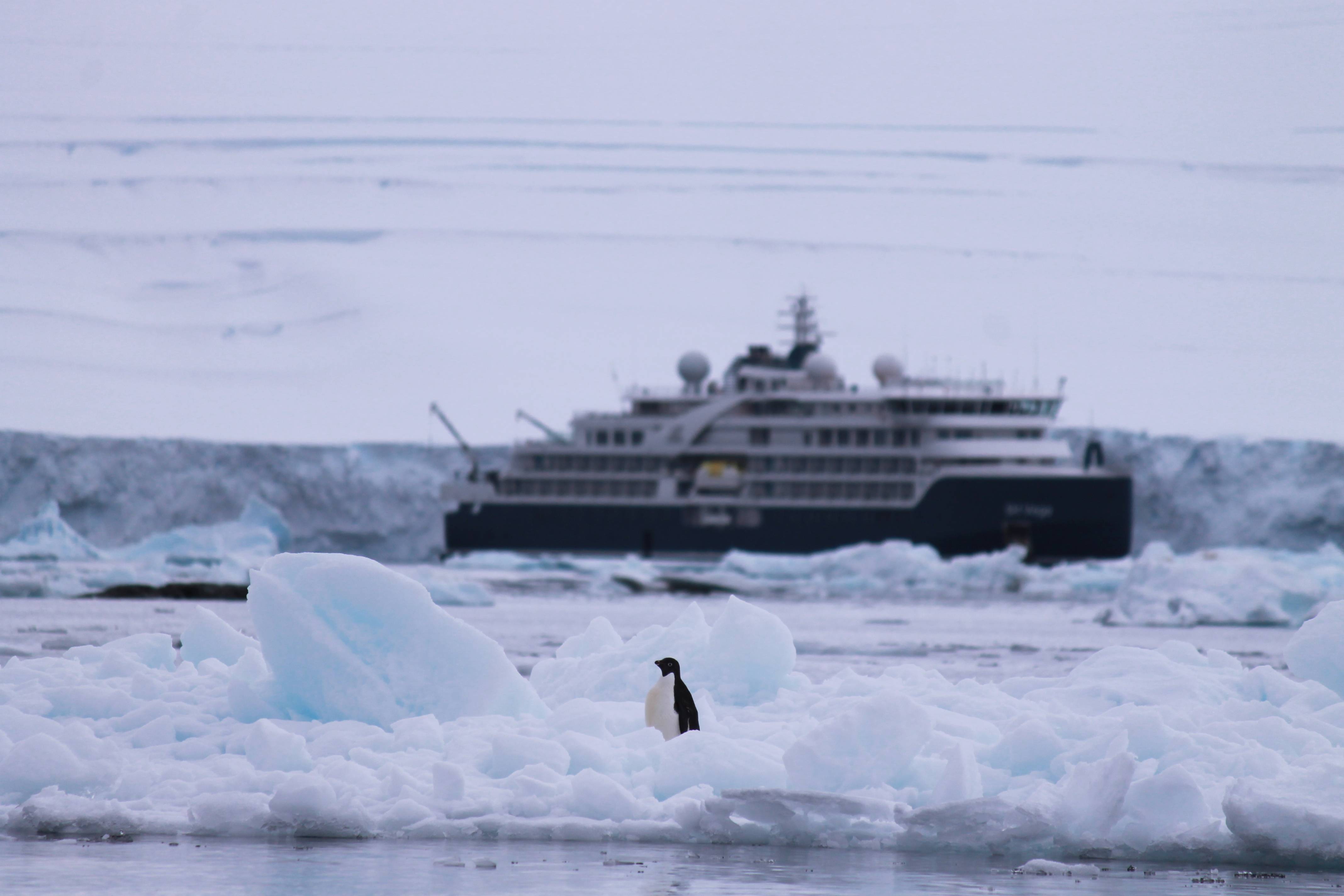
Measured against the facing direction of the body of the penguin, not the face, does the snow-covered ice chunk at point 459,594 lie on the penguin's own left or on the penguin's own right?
on the penguin's own right

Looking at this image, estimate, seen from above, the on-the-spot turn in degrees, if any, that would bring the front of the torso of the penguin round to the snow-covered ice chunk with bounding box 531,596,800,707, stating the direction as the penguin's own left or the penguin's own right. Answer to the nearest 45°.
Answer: approximately 135° to the penguin's own right

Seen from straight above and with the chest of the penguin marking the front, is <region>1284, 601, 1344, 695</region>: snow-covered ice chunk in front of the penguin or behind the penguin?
behind

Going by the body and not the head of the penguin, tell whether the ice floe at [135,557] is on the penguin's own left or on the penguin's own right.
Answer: on the penguin's own right

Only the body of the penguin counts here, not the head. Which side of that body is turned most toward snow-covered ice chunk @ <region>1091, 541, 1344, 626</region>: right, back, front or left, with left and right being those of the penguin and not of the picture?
back

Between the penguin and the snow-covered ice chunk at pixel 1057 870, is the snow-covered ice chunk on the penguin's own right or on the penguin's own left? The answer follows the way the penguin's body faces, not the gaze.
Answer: on the penguin's own left

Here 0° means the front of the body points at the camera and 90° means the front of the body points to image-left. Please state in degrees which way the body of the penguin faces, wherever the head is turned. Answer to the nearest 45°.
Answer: approximately 45°
